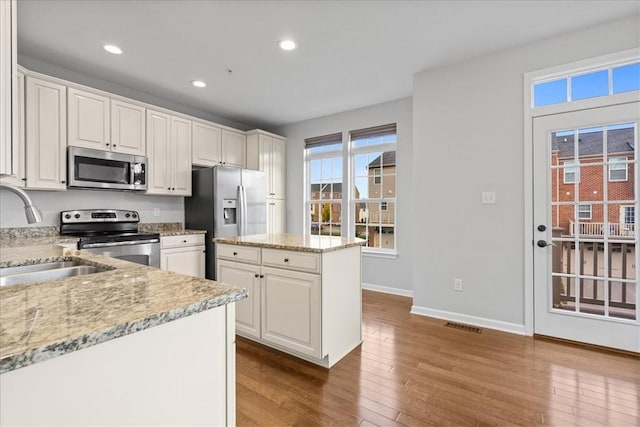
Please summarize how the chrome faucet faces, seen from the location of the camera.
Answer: facing to the right of the viewer

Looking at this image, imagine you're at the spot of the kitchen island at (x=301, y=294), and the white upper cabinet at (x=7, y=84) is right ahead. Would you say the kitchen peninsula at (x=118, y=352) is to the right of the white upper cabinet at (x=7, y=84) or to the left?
left

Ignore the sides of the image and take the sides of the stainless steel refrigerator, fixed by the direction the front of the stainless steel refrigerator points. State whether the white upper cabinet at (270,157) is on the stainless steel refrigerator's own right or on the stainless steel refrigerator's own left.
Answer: on the stainless steel refrigerator's own left

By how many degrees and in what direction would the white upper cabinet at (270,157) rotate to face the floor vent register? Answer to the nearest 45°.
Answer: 0° — it already faces it

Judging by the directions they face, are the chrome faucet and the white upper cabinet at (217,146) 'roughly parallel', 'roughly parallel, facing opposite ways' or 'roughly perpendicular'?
roughly perpendicular

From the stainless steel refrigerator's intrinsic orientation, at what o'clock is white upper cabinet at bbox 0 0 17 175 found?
The white upper cabinet is roughly at 2 o'clock from the stainless steel refrigerator.

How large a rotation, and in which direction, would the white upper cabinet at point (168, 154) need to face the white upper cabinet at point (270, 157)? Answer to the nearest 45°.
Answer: approximately 45° to its left

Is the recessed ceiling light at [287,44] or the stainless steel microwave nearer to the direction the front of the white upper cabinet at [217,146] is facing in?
the recessed ceiling light

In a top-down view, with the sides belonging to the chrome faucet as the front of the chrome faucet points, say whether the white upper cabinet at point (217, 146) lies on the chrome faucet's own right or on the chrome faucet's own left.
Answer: on the chrome faucet's own left

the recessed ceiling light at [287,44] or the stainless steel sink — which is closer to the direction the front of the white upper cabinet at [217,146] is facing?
the recessed ceiling light
